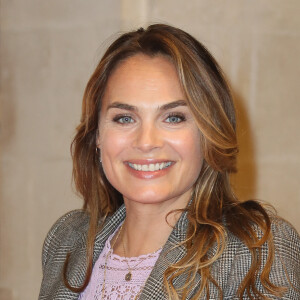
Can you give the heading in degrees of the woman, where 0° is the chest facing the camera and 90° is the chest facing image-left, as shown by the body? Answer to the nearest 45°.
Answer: approximately 45°
